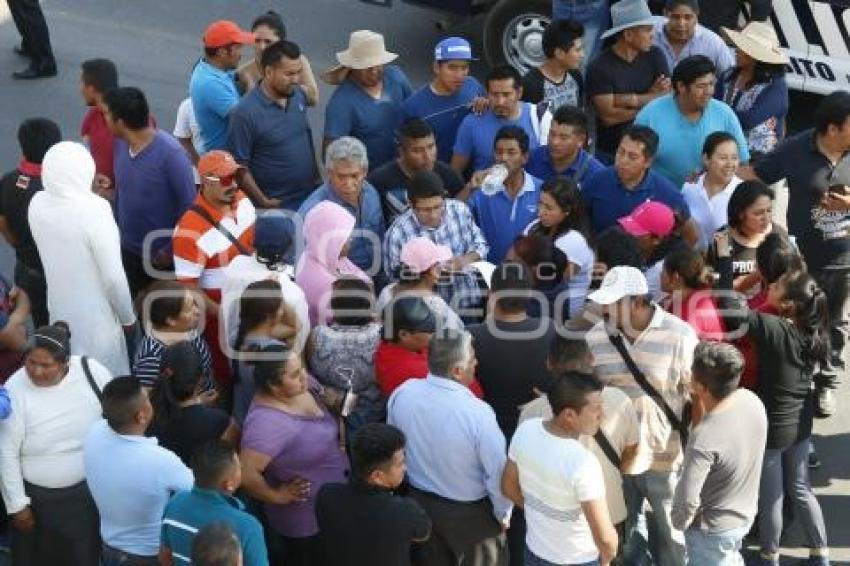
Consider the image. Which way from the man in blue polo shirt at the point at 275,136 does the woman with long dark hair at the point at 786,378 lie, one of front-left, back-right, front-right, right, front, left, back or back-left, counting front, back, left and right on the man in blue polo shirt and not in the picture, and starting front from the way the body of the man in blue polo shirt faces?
front

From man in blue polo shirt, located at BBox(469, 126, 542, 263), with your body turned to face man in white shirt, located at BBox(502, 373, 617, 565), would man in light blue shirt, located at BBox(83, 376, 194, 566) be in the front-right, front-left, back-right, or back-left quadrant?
front-right

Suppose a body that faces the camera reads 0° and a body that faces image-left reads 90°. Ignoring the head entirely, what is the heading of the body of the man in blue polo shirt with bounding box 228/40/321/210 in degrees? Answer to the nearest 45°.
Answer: approximately 315°

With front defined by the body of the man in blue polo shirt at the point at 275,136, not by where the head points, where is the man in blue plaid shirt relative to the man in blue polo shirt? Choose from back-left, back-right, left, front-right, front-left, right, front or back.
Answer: front

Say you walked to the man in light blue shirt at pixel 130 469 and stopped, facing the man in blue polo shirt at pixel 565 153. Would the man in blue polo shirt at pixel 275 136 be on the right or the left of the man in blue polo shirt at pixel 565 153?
left

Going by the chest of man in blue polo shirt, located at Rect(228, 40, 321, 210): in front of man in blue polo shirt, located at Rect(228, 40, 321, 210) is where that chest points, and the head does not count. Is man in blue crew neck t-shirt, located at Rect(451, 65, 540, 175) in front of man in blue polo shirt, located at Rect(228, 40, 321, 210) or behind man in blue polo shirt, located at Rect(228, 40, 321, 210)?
in front

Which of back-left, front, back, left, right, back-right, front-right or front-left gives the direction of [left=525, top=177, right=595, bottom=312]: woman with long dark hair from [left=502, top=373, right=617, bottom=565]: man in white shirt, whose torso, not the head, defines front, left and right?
front-left

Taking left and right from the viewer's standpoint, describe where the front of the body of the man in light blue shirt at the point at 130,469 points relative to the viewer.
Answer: facing away from the viewer and to the right of the viewer

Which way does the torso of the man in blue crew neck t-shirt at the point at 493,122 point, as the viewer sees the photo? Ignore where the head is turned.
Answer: toward the camera

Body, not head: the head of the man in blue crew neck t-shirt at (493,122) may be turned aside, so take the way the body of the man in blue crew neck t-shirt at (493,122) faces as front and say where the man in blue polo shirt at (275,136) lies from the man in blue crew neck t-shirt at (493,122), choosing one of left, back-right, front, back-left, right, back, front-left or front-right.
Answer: right
